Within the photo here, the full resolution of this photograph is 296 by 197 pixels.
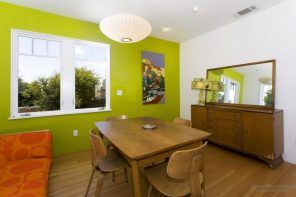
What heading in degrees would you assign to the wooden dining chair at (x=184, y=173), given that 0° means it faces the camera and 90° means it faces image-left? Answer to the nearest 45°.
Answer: approximately 135°

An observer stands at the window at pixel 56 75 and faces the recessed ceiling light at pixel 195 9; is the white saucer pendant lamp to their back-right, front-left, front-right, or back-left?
front-right

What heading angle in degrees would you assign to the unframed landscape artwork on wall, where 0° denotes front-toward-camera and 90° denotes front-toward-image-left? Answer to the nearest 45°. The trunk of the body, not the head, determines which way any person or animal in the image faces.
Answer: approximately 315°

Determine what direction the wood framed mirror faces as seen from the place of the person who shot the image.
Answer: facing the viewer and to the left of the viewer

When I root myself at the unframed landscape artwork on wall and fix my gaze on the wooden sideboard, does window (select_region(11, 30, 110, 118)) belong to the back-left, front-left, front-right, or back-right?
back-right

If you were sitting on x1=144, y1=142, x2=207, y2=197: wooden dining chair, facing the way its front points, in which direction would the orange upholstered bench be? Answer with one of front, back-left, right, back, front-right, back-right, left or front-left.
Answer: front-left

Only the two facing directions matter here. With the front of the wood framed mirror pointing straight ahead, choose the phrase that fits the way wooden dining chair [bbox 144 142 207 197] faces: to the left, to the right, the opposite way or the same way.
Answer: to the right

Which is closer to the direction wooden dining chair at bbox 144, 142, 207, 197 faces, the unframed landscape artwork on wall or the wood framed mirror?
the unframed landscape artwork on wall

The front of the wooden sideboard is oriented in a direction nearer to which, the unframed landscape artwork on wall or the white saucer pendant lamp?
the white saucer pendant lamp

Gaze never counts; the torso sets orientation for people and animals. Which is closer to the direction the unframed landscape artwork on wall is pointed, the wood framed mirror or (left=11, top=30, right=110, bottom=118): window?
the wood framed mirror

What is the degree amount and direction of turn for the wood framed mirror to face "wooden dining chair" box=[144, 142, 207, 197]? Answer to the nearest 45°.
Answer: approximately 45° to its left

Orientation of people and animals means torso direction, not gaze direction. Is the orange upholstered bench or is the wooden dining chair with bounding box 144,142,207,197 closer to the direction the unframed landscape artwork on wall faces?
the wooden dining chair

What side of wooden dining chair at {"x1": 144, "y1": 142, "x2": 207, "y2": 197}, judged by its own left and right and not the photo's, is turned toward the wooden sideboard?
right

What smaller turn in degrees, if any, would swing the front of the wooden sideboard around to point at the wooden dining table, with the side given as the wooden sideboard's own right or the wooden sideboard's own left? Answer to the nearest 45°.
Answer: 0° — it already faces it

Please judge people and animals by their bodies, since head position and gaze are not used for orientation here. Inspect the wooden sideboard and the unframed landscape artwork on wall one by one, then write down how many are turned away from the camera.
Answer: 0

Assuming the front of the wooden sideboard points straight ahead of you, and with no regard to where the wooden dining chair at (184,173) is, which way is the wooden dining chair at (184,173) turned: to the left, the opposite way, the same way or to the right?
to the right
